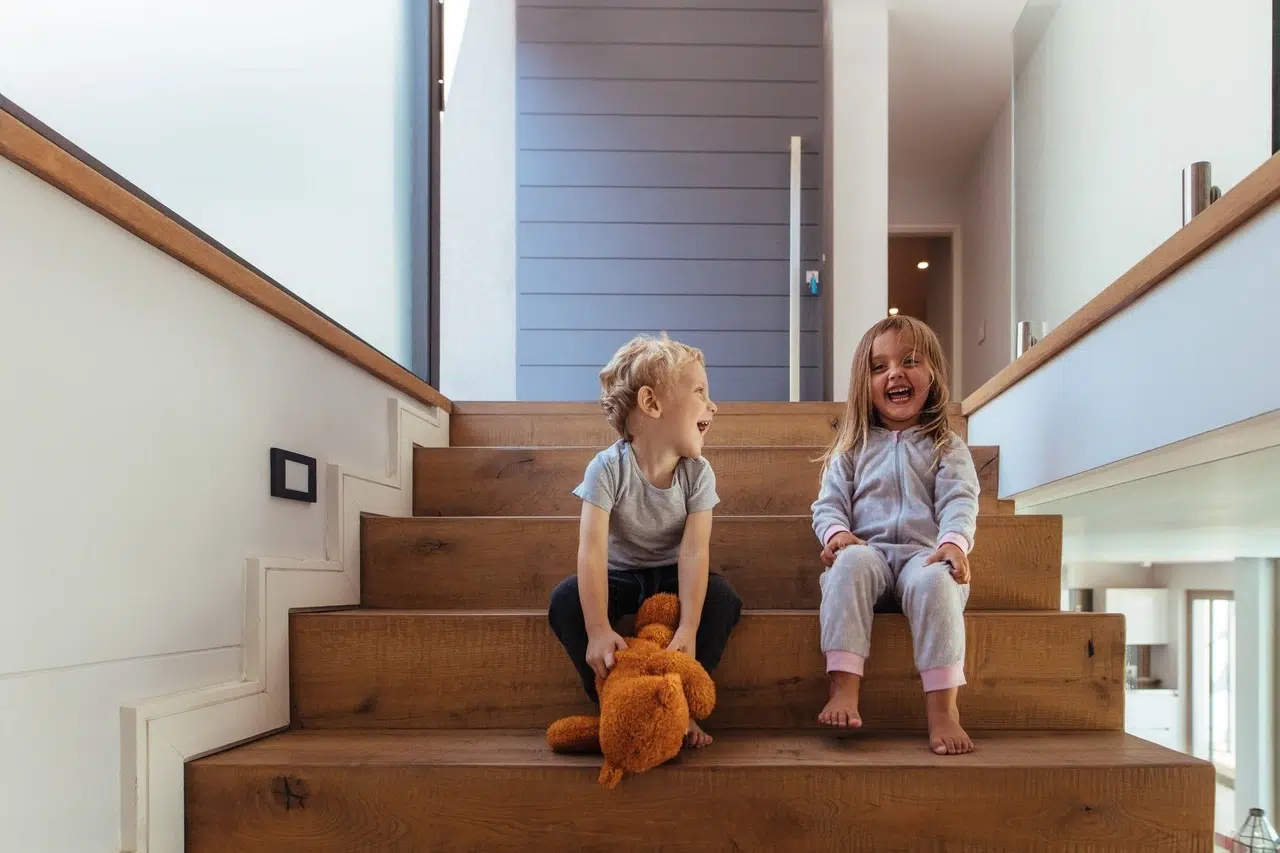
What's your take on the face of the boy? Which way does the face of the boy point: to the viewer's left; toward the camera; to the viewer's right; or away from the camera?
to the viewer's right

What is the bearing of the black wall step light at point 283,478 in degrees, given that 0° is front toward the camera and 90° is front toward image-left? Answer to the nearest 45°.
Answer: approximately 315°

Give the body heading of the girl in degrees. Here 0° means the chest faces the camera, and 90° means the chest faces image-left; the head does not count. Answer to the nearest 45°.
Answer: approximately 0°

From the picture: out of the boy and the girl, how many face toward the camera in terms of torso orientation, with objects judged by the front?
2

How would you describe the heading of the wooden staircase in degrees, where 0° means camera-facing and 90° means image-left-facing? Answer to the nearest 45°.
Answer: approximately 0°
